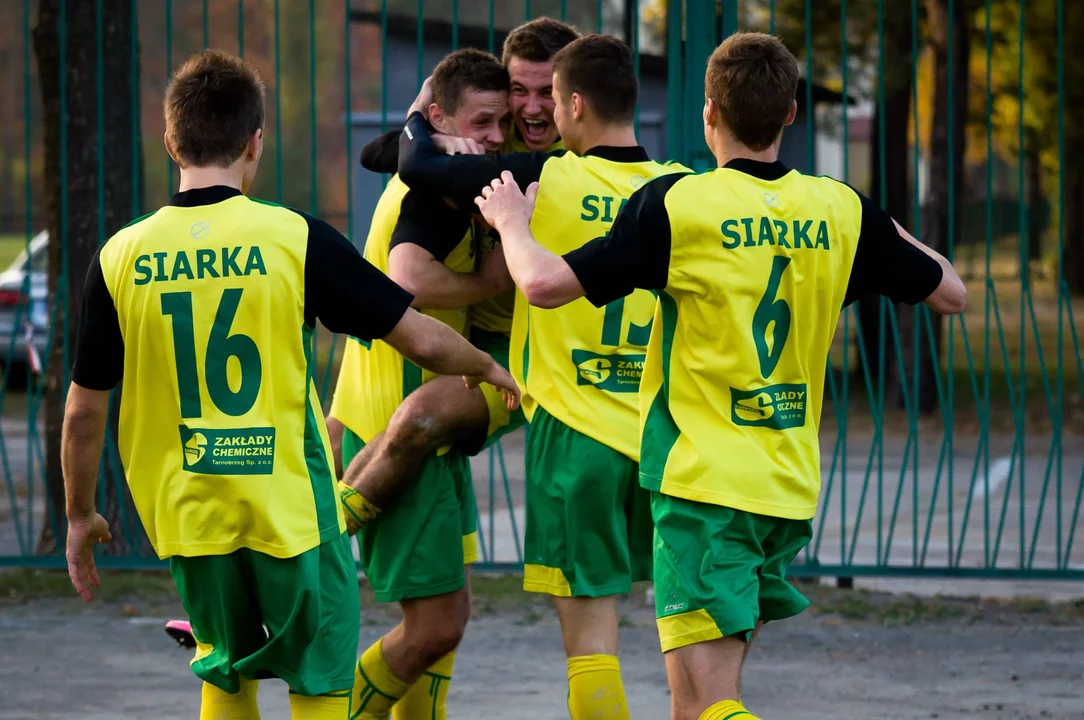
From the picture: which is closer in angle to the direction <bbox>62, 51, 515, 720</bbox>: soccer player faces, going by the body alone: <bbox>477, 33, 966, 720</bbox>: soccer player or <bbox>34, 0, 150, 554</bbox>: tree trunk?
the tree trunk

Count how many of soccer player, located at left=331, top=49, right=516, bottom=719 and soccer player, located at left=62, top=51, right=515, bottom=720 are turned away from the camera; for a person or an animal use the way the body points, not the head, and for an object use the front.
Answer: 1

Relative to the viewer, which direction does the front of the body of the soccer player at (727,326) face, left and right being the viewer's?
facing away from the viewer and to the left of the viewer

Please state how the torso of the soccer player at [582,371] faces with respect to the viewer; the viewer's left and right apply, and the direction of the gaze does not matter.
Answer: facing away from the viewer and to the left of the viewer

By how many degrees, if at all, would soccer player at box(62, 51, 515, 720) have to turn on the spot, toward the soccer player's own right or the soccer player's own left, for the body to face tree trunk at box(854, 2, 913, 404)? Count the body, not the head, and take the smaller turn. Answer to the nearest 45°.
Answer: approximately 45° to the soccer player's own right

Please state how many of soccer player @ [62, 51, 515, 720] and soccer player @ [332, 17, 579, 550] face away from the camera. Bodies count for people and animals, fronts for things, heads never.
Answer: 1

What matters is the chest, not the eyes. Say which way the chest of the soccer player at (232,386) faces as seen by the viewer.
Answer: away from the camera

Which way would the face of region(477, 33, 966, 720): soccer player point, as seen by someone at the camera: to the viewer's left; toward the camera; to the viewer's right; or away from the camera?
away from the camera
